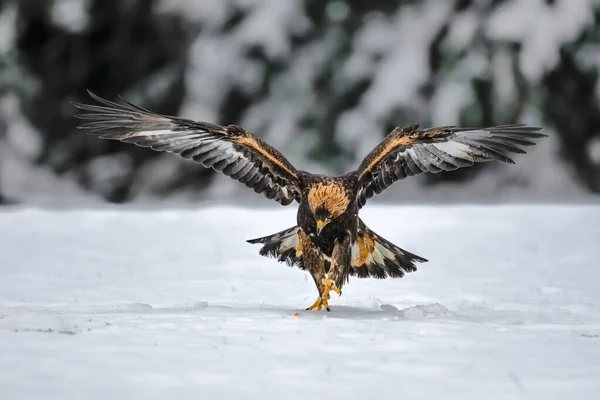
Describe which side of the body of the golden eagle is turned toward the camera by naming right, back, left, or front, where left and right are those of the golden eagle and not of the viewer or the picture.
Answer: front
